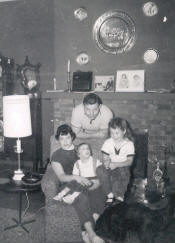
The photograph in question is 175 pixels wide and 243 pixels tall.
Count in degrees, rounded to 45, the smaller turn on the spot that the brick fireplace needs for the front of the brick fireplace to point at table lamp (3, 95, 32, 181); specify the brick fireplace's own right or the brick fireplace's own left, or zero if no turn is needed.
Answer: approximately 45° to the brick fireplace's own right

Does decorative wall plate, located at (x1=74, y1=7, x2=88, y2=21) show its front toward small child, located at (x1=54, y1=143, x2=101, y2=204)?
yes

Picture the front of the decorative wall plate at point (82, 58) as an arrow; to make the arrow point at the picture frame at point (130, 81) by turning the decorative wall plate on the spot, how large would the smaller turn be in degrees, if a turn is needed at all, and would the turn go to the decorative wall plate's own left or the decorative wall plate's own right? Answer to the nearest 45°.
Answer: approximately 90° to the decorative wall plate's own left

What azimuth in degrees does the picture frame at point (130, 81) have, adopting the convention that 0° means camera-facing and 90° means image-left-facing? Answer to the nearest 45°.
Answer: approximately 0°
